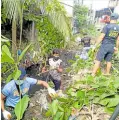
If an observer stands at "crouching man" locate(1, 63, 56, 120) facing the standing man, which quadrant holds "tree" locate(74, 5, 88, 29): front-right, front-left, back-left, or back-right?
front-left

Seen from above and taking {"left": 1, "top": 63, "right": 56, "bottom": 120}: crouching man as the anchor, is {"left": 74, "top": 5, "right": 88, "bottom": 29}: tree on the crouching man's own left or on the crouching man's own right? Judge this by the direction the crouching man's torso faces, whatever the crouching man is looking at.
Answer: on the crouching man's own left

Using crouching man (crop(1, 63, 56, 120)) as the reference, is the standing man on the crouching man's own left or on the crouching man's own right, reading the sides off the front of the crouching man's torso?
on the crouching man's own left

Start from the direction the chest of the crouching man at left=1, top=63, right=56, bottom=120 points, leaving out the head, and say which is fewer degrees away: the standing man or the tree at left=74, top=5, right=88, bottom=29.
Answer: the standing man

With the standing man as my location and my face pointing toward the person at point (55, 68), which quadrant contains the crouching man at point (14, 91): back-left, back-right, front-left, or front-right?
front-left

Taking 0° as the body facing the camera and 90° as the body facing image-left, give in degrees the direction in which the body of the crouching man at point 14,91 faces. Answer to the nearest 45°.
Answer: approximately 315°

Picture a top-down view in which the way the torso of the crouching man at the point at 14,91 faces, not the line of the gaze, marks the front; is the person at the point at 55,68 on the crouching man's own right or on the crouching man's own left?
on the crouching man's own left

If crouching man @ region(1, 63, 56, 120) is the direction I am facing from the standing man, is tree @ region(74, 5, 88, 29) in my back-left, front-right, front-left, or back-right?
back-right
